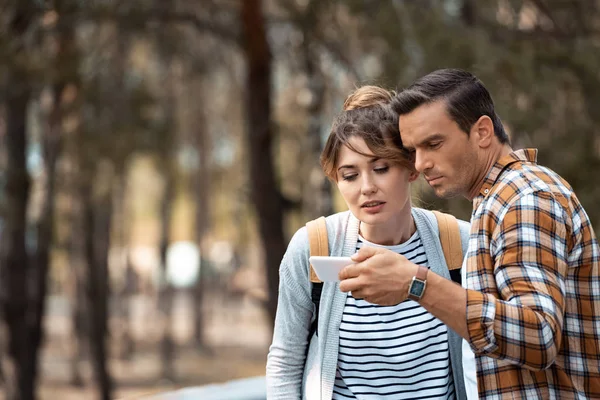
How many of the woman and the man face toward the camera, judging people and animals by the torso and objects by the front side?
1

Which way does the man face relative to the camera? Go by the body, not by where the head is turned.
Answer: to the viewer's left

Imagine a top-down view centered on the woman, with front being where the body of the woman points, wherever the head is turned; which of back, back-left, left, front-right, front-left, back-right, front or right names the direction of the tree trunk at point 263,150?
back

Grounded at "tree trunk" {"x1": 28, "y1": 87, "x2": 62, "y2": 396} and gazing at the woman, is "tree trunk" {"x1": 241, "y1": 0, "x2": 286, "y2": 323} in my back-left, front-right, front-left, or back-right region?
front-left

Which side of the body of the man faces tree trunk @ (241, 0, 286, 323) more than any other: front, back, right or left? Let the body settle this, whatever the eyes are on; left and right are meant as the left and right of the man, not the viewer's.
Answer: right

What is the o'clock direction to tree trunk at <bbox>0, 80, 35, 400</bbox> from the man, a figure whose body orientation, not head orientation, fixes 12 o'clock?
The tree trunk is roughly at 2 o'clock from the man.

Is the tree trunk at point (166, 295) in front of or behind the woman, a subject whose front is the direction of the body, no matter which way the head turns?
behind

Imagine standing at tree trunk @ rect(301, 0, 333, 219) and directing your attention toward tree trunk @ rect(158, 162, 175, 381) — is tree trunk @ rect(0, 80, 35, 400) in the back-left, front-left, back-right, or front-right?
front-left

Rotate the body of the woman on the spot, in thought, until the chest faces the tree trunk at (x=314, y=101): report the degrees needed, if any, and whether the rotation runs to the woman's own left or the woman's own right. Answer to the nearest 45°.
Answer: approximately 180°

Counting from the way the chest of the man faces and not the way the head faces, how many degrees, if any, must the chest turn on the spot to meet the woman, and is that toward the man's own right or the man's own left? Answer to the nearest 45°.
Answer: approximately 45° to the man's own right

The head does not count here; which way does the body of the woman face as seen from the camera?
toward the camera

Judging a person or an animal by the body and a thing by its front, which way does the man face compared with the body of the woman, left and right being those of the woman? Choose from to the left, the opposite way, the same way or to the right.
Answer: to the right
